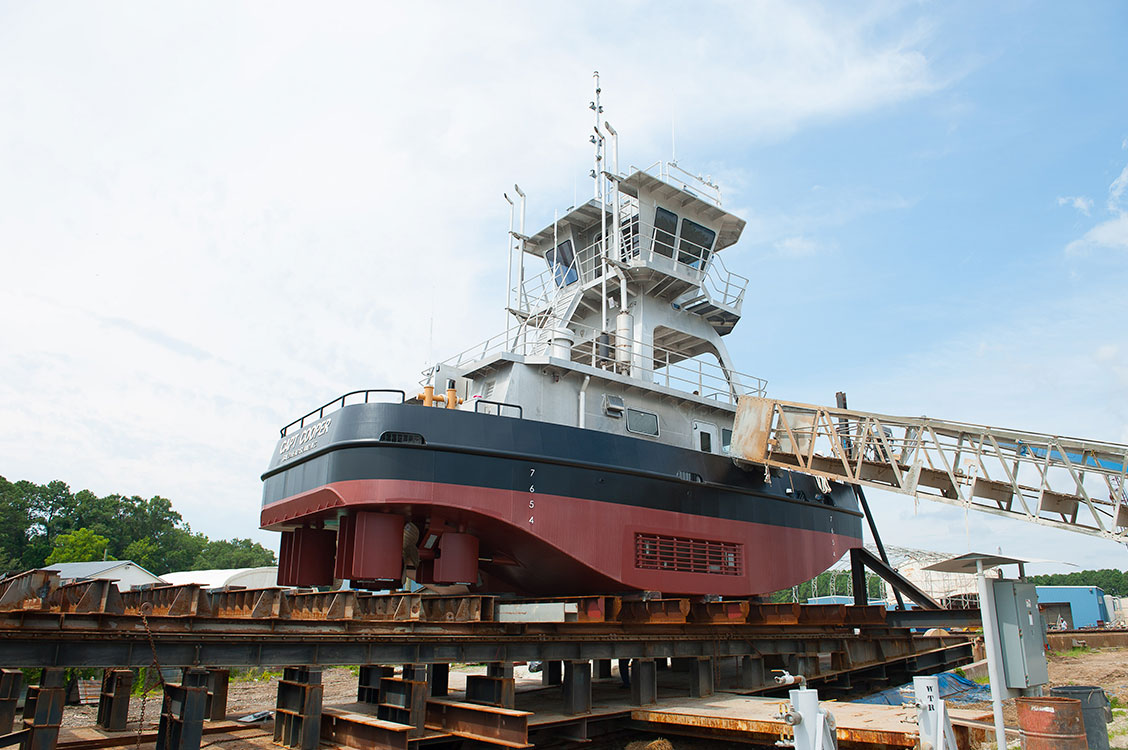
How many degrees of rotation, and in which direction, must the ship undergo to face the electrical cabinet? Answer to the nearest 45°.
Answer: approximately 90° to its right

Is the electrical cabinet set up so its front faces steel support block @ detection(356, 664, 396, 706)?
no

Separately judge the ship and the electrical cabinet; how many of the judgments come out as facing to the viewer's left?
0

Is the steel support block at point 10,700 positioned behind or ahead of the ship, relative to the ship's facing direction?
behind

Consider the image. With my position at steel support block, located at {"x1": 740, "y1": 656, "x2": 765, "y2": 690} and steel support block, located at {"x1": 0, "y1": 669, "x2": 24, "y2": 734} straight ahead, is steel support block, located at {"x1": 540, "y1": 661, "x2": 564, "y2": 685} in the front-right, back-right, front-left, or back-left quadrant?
front-right

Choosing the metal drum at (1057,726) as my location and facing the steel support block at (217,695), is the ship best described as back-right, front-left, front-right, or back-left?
front-right

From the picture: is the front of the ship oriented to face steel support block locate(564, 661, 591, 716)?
no

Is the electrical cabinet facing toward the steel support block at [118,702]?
no
